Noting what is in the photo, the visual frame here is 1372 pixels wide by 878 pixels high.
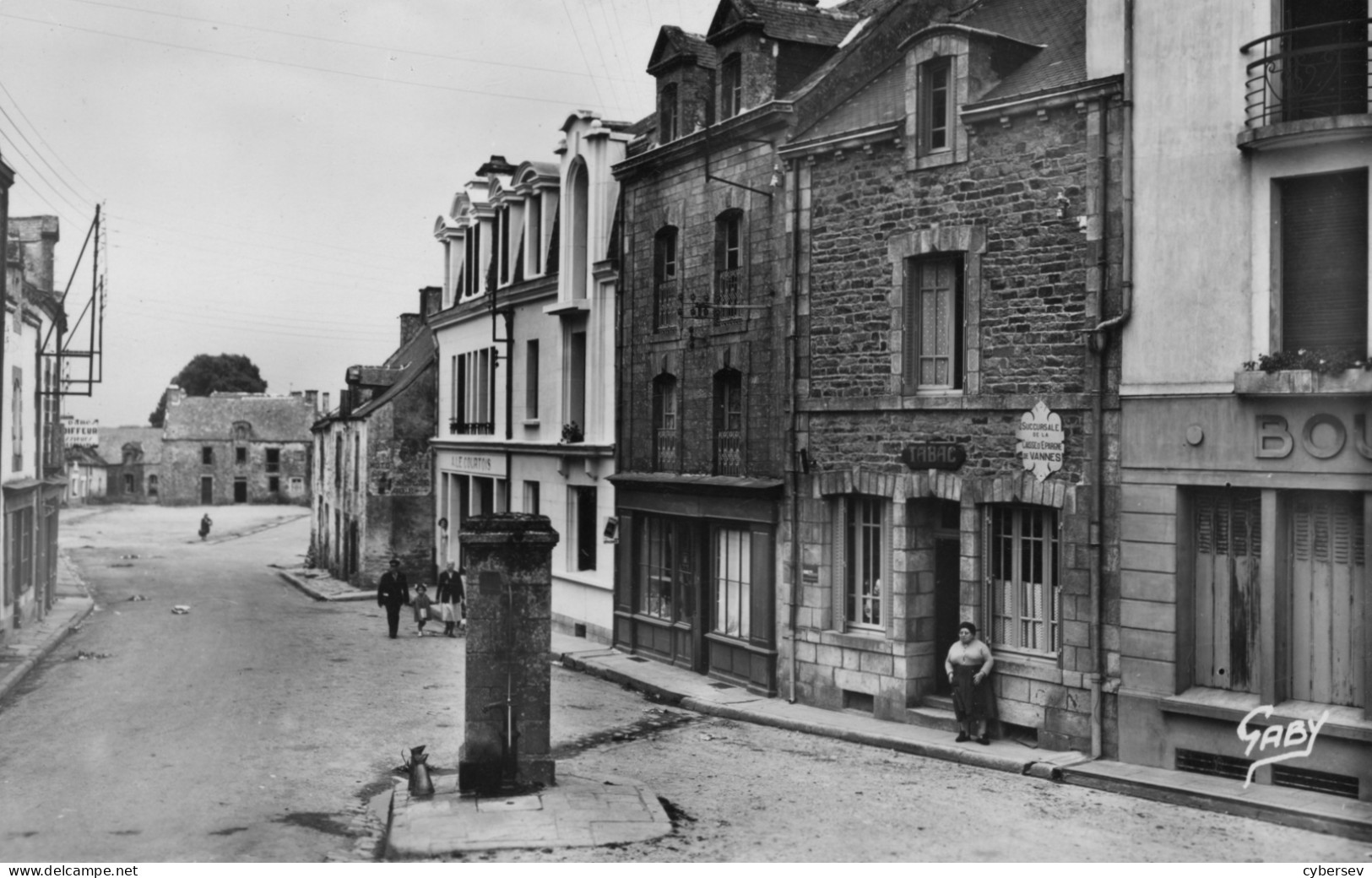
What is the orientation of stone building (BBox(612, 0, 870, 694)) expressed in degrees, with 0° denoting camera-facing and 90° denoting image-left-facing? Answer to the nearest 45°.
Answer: approximately 45°

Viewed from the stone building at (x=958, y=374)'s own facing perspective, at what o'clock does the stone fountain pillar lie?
The stone fountain pillar is roughly at 12 o'clock from the stone building.

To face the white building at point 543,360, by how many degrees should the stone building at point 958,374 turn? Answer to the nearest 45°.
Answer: approximately 90° to its right

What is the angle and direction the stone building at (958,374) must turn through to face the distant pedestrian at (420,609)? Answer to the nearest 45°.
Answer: approximately 90° to its right

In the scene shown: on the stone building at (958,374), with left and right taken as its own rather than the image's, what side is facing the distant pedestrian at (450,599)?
right

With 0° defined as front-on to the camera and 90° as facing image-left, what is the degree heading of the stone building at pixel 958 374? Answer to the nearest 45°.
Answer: approximately 45°

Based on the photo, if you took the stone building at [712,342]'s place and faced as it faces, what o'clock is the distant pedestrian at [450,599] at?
The distant pedestrian is roughly at 3 o'clock from the stone building.

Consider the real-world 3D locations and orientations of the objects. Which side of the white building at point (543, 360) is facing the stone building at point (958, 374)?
left
